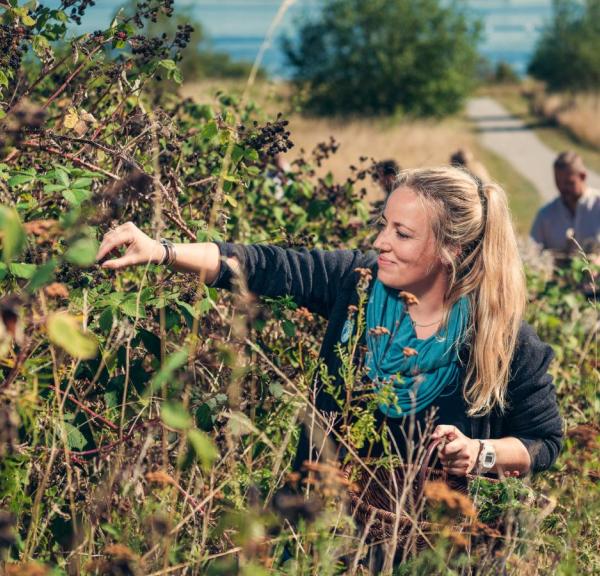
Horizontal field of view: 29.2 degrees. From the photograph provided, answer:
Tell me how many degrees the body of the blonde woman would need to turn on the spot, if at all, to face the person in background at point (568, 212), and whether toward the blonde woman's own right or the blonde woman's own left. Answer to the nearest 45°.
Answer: approximately 135° to the blonde woman's own right

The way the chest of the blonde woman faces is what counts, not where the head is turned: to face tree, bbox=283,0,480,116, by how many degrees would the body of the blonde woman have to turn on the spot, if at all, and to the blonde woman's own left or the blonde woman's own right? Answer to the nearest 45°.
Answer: approximately 135° to the blonde woman's own right

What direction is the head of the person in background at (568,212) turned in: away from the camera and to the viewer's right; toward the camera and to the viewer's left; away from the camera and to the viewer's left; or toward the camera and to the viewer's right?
toward the camera and to the viewer's left

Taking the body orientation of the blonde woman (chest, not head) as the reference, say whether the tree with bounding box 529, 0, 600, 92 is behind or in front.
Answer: behind

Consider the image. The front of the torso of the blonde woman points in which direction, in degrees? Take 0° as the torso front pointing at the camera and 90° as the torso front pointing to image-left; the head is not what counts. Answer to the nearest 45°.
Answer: approximately 45°
